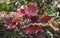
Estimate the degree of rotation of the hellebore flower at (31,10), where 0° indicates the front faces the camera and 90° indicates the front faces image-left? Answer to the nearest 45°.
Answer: approximately 0°
